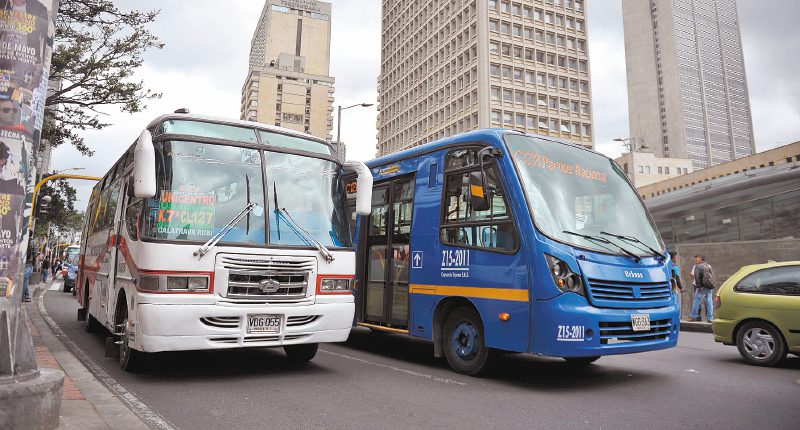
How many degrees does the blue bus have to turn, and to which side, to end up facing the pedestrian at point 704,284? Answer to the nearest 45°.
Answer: approximately 90° to its left

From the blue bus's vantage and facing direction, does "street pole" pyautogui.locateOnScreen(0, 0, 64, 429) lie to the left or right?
on its right

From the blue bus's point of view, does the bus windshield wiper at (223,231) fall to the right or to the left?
on its right

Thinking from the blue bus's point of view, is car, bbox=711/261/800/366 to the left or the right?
on its left

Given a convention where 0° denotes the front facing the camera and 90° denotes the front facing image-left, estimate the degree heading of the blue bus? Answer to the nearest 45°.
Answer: approximately 315°
